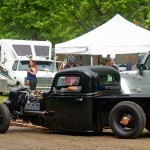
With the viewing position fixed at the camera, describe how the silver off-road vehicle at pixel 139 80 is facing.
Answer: facing to the left of the viewer

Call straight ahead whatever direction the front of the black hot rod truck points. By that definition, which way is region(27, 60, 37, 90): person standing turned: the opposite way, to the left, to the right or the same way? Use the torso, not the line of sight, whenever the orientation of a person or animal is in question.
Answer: to the left

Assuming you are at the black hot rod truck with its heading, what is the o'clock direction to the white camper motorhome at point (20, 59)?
The white camper motorhome is roughly at 1 o'clock from the black hot rod truck.

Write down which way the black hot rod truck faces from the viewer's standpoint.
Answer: facing away from the viewer and to the left of the viewer

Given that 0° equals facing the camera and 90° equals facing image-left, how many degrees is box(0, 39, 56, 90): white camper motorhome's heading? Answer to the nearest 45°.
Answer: approximately 315°

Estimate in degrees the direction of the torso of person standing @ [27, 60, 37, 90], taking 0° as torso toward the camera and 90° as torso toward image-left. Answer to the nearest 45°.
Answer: approximately 45°

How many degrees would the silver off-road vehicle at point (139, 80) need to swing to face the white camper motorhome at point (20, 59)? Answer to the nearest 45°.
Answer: approximately 45° to its right

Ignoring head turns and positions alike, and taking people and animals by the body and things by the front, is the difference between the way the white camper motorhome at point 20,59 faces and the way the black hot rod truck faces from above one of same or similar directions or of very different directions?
very different directions

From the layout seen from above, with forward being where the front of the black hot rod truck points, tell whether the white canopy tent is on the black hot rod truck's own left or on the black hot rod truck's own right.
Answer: on the black hot rod truck's own right
